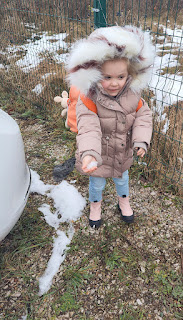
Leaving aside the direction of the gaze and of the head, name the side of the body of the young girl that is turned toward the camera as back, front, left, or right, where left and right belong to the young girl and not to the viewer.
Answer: front

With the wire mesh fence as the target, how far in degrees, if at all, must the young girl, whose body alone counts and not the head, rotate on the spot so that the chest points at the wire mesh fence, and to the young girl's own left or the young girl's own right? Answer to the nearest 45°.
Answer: approximately 180°
